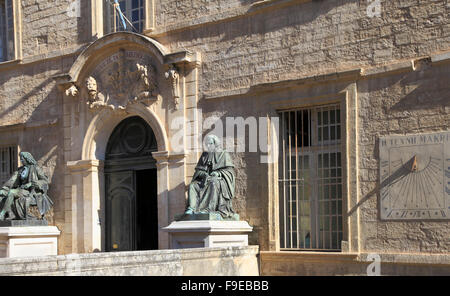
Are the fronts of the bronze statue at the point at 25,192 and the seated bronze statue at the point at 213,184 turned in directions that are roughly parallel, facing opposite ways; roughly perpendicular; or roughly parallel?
roughly parallel

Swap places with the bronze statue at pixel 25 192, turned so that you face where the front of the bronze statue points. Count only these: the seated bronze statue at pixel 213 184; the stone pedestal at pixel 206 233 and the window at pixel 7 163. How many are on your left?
2

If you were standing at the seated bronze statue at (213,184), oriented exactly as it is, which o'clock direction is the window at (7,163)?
The window is roughly at 3 o'clock from the seated bronze statue.

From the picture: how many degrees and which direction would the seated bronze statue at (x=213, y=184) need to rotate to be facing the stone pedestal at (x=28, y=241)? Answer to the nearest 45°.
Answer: approximately 90° to its right

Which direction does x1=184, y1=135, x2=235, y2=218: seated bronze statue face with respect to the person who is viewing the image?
facing the viewer and to the left of the viewer

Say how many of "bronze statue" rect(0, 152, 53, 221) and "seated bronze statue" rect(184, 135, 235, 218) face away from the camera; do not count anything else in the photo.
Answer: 0

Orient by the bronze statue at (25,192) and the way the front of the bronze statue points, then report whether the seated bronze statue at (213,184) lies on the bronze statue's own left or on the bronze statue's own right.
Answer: on the bronze statue's own left

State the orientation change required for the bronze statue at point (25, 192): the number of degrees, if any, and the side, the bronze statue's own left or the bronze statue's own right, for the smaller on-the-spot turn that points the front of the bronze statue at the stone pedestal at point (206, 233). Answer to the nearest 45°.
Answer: approximately 90° to the bronze statue's own left
